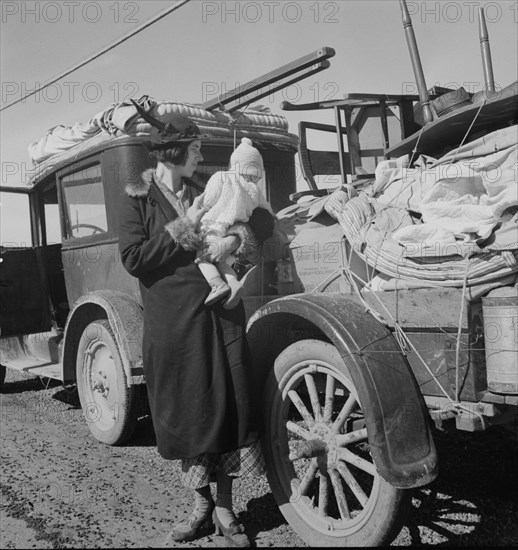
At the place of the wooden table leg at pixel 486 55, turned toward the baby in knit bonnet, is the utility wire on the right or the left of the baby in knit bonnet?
right

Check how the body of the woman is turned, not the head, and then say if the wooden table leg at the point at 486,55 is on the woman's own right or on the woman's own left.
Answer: on the woman's own left

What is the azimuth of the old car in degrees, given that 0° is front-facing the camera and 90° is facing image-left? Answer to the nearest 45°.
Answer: approximately 135°

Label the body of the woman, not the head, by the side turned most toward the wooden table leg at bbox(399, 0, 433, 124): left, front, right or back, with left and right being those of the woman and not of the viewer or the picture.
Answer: left

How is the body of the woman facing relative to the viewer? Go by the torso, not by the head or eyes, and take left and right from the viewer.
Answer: facing the viewer and to the right of the viewer

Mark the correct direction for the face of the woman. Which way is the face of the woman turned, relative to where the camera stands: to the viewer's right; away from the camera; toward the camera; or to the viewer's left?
to the viewer's right

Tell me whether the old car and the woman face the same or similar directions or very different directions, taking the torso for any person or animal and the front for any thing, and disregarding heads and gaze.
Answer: very different directions

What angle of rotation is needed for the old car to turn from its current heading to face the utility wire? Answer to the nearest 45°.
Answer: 0° — it already faces it
